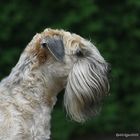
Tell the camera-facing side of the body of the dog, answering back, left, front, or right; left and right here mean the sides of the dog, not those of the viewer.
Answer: right
